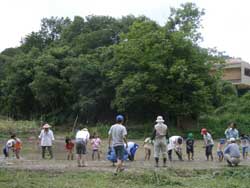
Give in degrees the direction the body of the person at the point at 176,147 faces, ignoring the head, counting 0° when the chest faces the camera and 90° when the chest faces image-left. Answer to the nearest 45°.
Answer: approximately 315°

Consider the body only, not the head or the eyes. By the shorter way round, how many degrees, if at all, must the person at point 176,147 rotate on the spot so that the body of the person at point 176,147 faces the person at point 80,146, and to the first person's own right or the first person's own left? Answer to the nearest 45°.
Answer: approximately 90° to the first person's own right

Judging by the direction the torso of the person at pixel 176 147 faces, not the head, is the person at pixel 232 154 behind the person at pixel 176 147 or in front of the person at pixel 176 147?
in front
